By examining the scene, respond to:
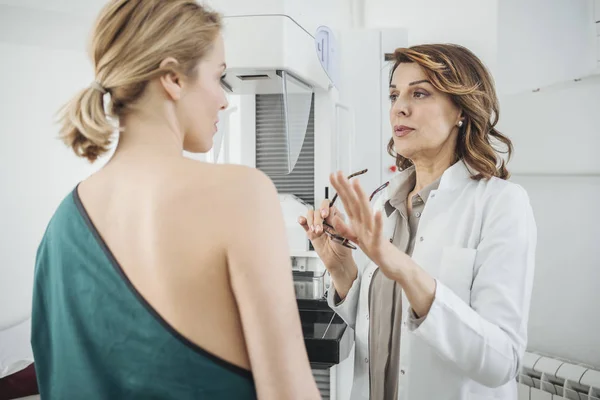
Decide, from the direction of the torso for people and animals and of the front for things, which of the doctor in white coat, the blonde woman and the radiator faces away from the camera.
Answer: the blonde woman

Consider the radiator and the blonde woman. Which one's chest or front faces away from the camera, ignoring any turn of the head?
the blonde woman

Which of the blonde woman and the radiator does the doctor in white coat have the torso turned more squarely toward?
the blonde woman

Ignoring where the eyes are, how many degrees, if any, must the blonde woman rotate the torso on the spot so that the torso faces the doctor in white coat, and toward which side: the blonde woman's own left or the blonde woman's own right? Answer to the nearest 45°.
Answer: approximately 45° to the blonde woman's own right

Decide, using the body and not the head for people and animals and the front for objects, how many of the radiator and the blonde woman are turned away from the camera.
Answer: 1

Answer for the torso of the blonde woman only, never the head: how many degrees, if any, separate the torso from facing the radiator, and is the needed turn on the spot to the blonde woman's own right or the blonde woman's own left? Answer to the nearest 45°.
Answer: approximately 45° to the blonde woman's own right

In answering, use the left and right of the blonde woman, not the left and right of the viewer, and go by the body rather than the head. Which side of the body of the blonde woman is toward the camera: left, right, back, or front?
back

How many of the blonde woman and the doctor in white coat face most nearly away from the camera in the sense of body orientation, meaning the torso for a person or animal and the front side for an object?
1
